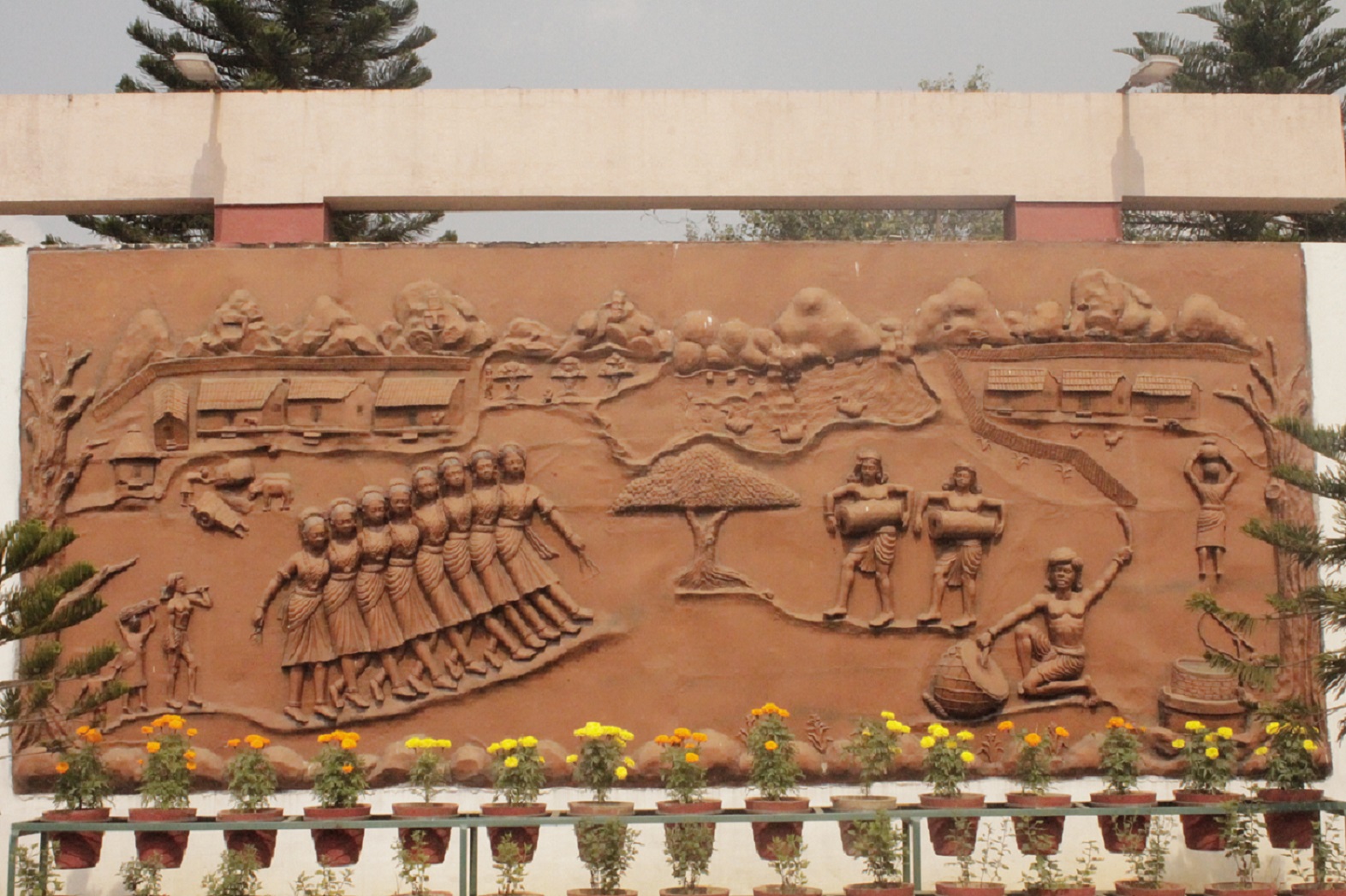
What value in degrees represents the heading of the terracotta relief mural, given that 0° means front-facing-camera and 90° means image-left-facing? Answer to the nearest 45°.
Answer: approximately 0°

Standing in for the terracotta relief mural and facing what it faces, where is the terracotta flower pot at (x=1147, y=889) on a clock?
The terracotta flower pot is roughly at 10 o'clock from the terracotta relief mural.

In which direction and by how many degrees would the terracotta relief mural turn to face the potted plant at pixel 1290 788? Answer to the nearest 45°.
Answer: approximately 90° to its left

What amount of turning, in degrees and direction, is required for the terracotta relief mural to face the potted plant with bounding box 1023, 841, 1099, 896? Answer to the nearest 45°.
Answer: approximately 45° to its left

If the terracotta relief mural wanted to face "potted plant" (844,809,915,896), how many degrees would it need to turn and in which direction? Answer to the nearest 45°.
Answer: approximately 45° to its left
